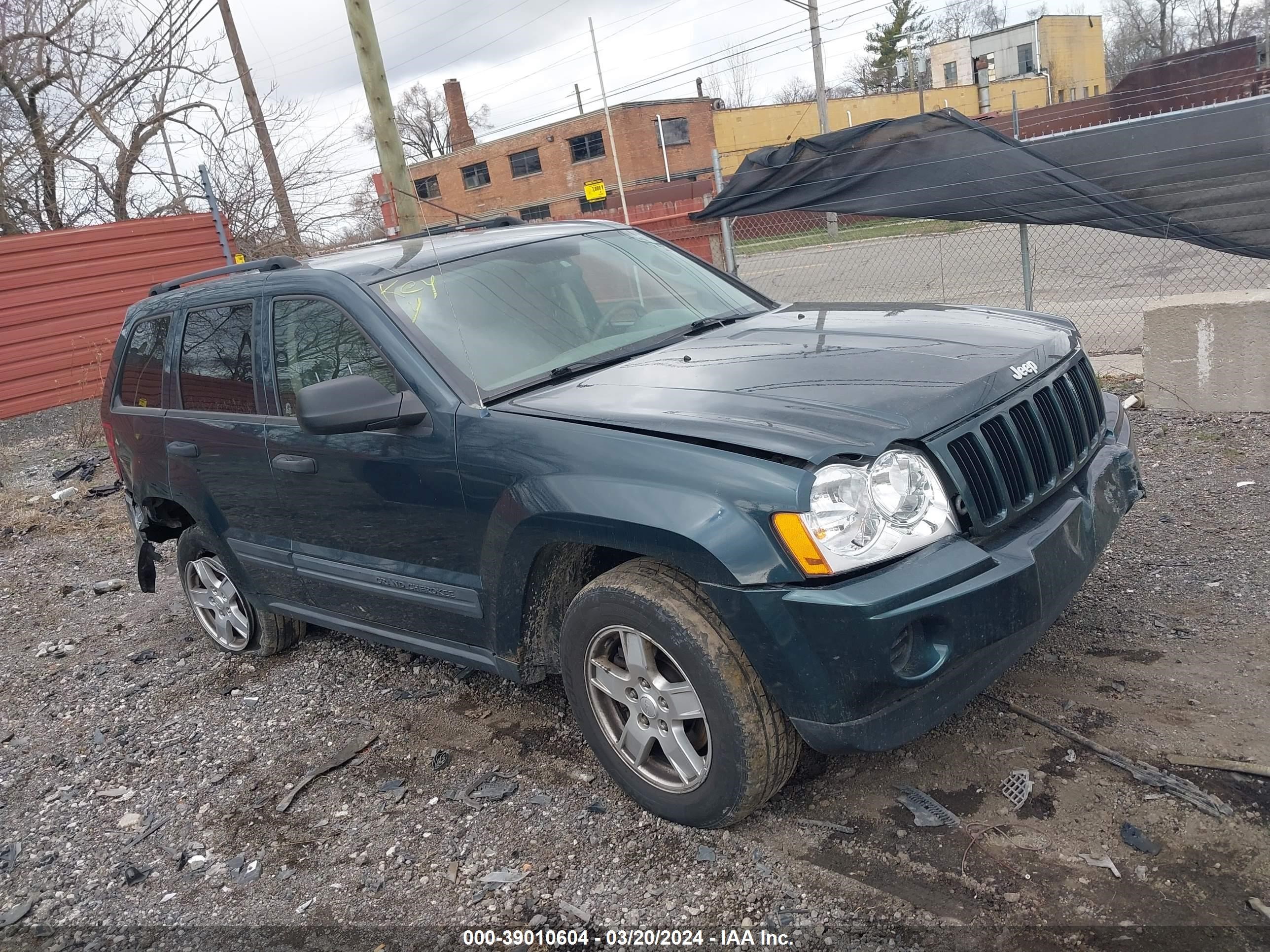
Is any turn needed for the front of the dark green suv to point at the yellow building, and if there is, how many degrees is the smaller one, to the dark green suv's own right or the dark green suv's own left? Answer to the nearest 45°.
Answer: approximately 135° to the dark green suv's own left

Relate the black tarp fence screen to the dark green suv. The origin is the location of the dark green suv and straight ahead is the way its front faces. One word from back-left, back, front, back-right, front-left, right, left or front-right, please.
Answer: left

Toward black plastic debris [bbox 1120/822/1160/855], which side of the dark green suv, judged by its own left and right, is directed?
front

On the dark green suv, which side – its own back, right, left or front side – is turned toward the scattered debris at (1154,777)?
front

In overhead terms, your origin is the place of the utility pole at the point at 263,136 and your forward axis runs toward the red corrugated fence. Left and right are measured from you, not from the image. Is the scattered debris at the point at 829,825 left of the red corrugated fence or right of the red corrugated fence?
left

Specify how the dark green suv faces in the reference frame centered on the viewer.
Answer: facing the viewer and to the right of the viewer

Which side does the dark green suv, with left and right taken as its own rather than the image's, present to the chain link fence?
left

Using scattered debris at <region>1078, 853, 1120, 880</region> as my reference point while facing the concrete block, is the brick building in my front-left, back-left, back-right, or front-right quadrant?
front-left

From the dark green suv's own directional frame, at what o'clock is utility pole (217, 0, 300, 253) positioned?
The utility pole is roughly at 7 o'clock from the dark green suv.

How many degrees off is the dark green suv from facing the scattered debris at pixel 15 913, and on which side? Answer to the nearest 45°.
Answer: approximately 135° to its right

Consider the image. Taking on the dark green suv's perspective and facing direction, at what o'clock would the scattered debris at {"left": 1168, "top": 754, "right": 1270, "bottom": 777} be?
The scattered debris is roughly at 11 o'clock from the dark green suv.

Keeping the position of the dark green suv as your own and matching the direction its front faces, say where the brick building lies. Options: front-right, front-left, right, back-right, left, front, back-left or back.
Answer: back-left

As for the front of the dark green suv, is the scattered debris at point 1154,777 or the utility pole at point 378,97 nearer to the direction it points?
the scattered debris

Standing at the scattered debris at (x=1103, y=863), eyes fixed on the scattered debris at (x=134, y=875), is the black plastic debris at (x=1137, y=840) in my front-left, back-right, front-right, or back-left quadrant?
back-right

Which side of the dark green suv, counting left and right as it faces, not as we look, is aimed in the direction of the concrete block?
left

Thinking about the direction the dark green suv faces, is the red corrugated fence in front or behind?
behind

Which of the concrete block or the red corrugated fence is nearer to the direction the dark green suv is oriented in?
the concrete block

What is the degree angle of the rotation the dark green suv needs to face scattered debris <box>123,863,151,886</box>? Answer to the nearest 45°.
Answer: approximately 135° to its right

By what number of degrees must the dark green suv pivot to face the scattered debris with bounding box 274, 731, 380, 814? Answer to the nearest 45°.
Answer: approximately 135° to its right

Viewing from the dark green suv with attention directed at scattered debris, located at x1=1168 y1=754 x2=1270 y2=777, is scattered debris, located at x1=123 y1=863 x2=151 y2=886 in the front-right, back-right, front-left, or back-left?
back-right
